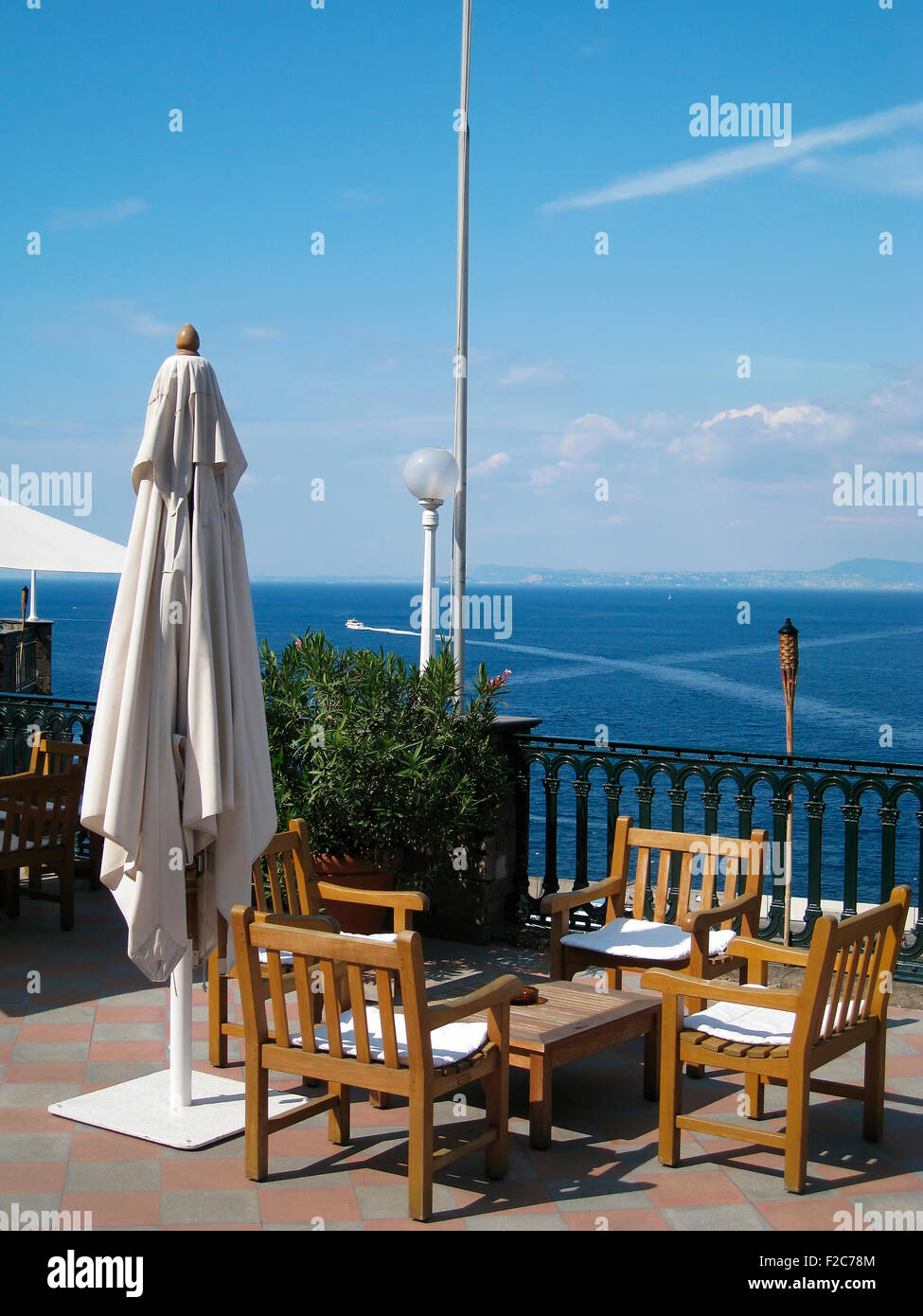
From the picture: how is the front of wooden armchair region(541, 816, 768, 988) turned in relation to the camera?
facing the viewer and to the left of the viewer

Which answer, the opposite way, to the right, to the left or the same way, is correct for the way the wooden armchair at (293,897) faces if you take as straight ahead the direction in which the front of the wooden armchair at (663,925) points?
to the left

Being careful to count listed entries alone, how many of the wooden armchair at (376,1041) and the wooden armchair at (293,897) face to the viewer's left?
0

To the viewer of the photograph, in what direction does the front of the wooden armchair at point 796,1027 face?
facing away from the viewer and to the left of the viewer

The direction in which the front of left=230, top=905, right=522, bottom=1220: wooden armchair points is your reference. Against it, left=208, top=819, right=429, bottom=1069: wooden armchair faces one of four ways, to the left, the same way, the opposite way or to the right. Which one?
to the right

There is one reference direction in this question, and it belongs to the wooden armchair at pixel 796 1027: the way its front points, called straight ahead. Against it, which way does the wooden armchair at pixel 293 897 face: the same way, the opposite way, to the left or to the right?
the opposite way

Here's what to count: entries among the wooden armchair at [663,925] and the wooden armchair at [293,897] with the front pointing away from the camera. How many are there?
0

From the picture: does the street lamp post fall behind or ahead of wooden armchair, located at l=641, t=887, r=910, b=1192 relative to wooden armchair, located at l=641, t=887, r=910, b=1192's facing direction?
ahead

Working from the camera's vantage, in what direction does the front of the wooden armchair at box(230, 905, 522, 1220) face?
facing away from the viewer and to the right of the viewer

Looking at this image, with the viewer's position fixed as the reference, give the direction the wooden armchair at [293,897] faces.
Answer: facing the viewer and to the right of the viewer
